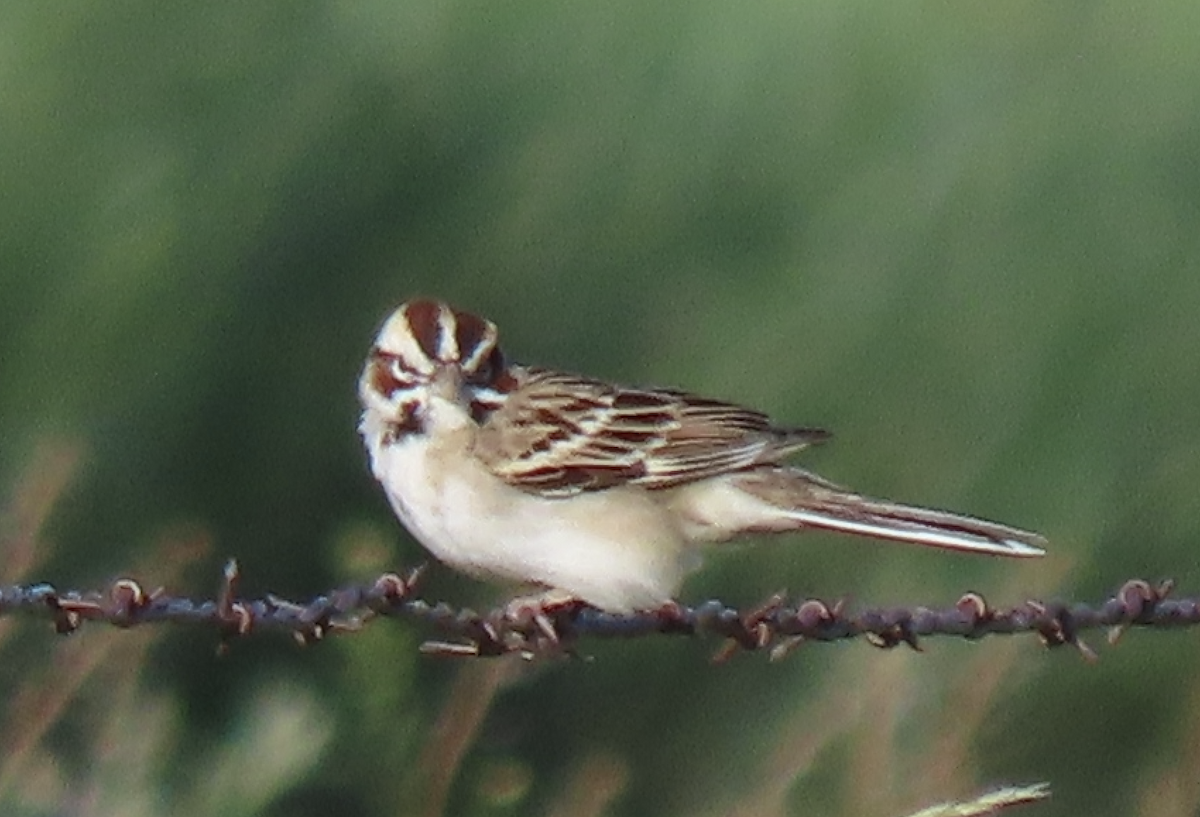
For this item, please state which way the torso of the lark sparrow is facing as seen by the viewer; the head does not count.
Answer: to the viewer's left
